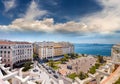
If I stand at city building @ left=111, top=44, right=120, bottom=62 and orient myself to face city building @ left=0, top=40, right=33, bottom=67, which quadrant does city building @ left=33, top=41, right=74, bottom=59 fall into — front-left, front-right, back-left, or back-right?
front-right

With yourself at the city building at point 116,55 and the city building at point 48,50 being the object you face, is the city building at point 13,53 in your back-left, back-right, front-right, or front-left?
front-left

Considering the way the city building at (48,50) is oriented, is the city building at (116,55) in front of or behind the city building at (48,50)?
in front

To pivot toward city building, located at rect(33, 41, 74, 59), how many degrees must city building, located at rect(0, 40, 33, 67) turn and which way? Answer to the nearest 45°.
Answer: approximately 90° to its left

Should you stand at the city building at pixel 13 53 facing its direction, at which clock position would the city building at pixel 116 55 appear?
the city building at pixel 116 55 is roughly at 11 o'clock from the city building at pixel 13 53.

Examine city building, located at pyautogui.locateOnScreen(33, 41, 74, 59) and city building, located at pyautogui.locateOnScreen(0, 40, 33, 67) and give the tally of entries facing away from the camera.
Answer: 0

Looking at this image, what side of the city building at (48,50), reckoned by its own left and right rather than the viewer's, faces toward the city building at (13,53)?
right

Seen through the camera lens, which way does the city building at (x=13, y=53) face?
facing the viewer and to the right of the viewer
